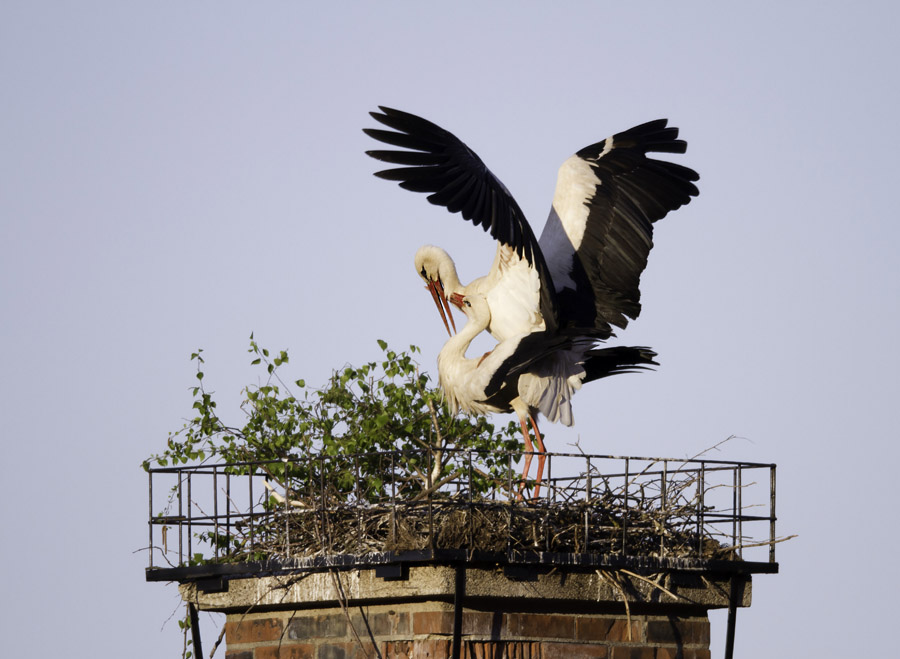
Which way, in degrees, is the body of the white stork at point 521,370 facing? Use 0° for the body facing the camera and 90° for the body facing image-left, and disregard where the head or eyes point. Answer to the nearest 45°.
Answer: approximately 90°

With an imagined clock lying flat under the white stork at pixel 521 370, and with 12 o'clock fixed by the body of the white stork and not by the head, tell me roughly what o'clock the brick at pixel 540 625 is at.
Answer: The brick is roughly at 9 o'clock from the white stork.

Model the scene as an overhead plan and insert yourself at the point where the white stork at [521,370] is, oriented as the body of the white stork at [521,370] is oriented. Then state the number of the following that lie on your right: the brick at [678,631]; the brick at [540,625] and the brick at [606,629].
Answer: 0

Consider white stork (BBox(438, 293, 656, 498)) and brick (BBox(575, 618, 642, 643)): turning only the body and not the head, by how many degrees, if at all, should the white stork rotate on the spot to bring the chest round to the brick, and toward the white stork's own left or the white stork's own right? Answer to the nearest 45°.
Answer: approximately 90° to the white stork's own left

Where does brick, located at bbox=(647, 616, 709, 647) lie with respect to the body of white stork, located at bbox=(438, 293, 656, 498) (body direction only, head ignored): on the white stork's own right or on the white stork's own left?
on the white stork's own left
